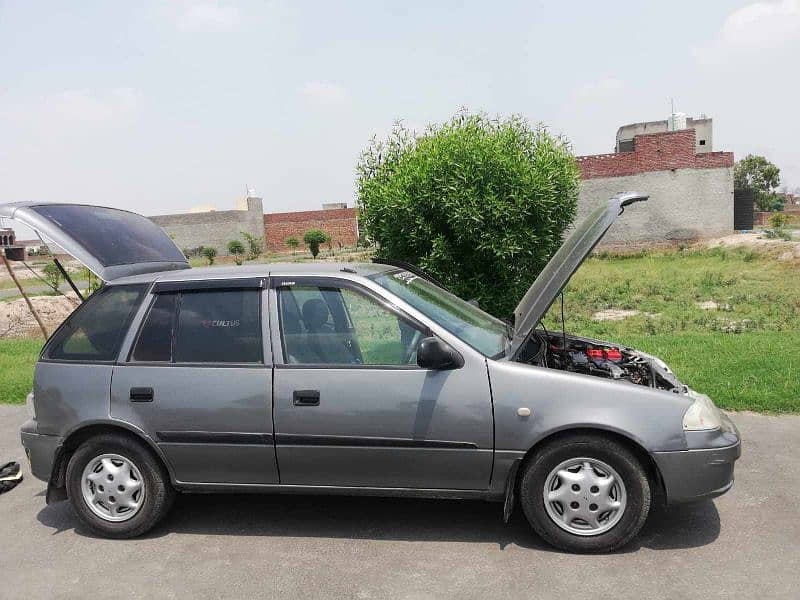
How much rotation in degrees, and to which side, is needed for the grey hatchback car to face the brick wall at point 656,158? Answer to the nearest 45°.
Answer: approximately 45° to its left

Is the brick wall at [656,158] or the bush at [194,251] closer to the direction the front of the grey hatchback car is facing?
the brick wall

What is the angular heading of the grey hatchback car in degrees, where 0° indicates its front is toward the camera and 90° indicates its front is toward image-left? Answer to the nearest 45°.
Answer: approximately 270°

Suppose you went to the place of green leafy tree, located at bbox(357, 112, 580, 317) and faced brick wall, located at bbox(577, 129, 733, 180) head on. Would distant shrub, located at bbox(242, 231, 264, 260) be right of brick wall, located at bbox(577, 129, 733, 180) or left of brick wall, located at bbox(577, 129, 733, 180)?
left

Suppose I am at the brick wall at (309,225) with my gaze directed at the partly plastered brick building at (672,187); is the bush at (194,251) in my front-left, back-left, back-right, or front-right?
back-right

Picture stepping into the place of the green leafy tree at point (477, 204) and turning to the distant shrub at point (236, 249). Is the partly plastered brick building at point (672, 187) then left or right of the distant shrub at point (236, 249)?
right

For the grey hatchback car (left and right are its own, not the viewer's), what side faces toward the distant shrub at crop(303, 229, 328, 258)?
left

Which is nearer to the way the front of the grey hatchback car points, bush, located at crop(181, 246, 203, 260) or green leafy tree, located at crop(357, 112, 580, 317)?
the green leafy tree

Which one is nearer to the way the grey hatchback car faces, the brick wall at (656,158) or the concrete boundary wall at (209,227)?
the brick wall

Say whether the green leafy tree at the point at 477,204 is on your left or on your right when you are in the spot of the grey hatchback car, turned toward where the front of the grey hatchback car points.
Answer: on your left

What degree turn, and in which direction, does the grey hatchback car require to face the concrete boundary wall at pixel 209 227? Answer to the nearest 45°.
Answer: approximately 90° to its left

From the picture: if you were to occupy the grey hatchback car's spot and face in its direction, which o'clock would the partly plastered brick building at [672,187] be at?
The partly plastered brick building is roughly at 10 o'clock from the grey hatchback car.

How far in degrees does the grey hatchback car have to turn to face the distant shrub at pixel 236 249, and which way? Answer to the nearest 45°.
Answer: approximately 90° to its left
